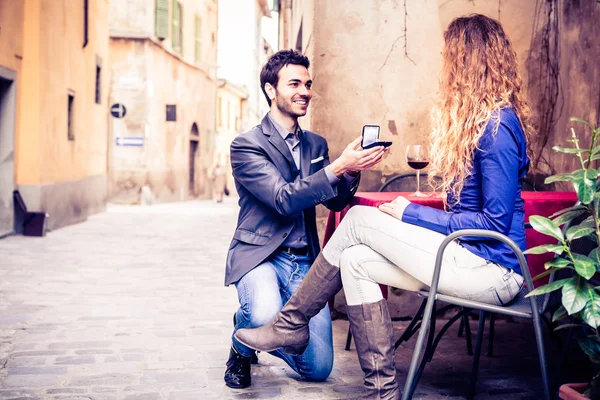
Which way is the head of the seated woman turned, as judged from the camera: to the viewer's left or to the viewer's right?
to the viewer's left

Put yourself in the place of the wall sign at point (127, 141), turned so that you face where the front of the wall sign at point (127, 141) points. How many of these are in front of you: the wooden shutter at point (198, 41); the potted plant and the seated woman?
2

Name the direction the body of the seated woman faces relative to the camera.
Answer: to the viewer's left

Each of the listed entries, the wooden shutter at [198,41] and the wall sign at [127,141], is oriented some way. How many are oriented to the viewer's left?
0

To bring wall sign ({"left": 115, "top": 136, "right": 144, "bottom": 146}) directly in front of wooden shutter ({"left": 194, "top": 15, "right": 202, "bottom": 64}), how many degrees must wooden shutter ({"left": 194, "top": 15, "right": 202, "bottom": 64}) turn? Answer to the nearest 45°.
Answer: approximately 45° to its right

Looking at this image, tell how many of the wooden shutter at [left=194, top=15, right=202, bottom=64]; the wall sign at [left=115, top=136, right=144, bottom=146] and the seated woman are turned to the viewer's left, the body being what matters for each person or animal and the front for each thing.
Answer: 1

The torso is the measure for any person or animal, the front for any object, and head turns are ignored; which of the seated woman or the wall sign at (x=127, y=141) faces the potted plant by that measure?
the wall sign

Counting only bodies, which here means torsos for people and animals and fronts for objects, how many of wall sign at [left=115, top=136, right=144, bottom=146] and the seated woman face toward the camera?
1

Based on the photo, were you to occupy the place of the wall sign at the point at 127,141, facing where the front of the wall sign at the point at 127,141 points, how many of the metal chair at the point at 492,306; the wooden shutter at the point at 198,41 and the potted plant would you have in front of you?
2

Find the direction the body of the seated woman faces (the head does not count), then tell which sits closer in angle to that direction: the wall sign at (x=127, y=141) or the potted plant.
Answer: the wall sign

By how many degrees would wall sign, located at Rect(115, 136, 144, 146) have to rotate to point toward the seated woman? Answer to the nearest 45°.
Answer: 0° — it already faces them
